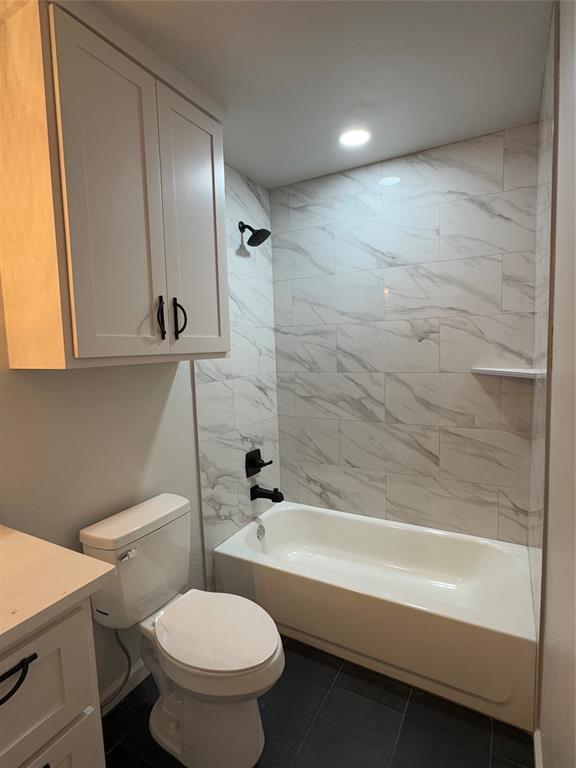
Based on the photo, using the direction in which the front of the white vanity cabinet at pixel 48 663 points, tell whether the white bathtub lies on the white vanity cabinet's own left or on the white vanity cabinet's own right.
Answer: on the white vanity cabinet's own left

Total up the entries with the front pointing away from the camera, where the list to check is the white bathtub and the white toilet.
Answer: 0

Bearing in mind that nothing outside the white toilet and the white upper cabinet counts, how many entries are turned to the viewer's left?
0

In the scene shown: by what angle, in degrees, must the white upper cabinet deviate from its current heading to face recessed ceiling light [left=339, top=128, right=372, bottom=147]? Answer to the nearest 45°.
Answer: approximately 45° to its left

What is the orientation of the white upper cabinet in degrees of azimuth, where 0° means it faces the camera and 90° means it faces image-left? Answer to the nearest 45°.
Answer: approximately 315°
